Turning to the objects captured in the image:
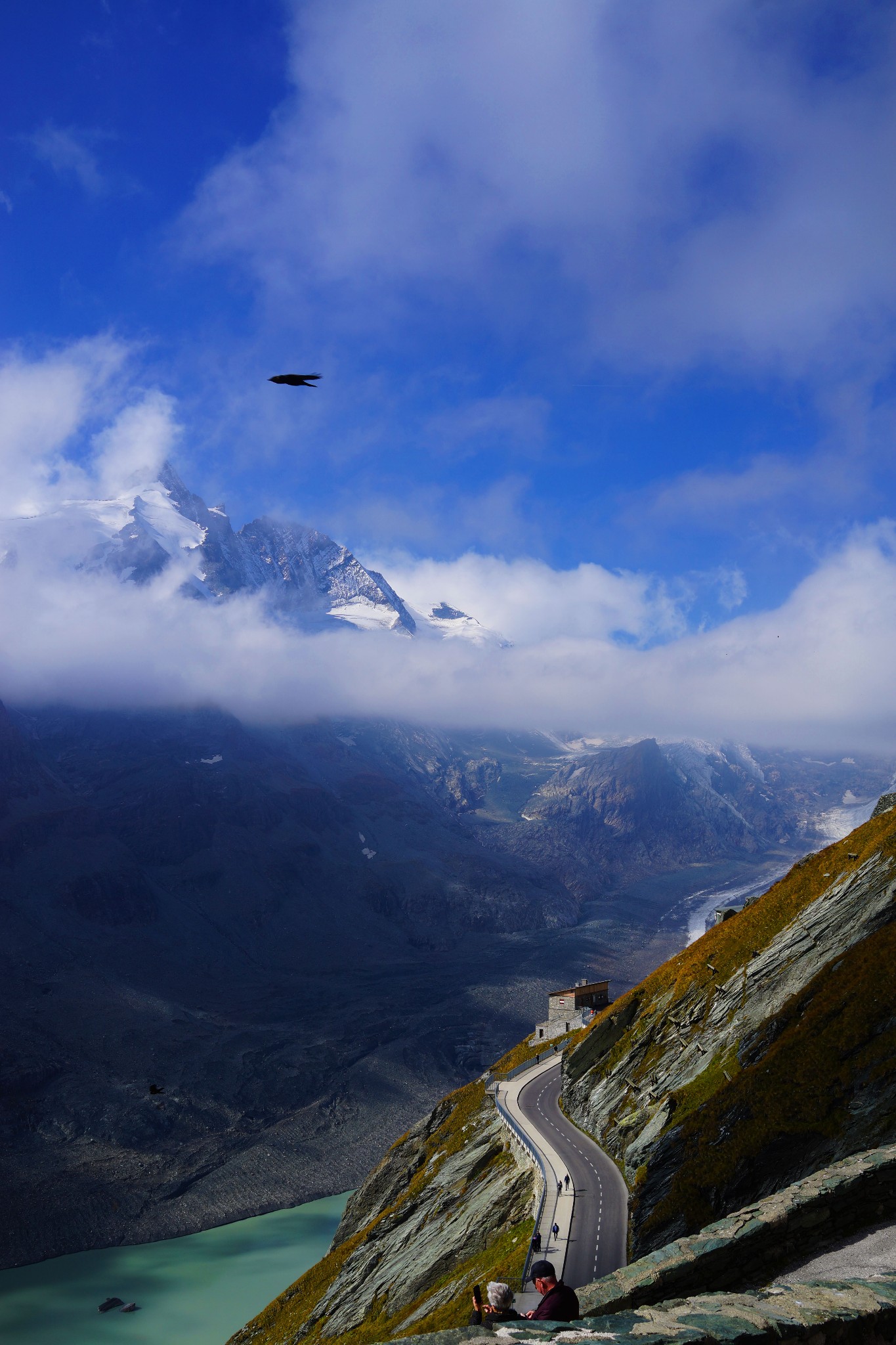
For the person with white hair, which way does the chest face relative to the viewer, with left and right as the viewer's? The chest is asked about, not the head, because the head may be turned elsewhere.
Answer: facing away from the viewer and to the left of the viewer

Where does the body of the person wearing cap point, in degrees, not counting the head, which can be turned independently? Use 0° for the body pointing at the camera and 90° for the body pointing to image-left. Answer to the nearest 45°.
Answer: approximately 135°
